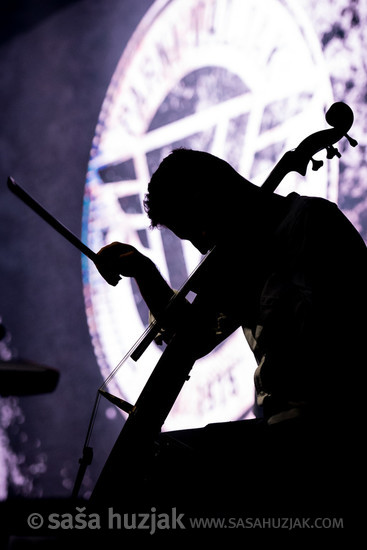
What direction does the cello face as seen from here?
to the viewer's left
